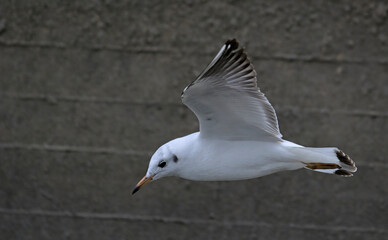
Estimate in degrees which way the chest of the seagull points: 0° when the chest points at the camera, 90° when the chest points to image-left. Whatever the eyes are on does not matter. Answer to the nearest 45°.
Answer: approximately 90°
